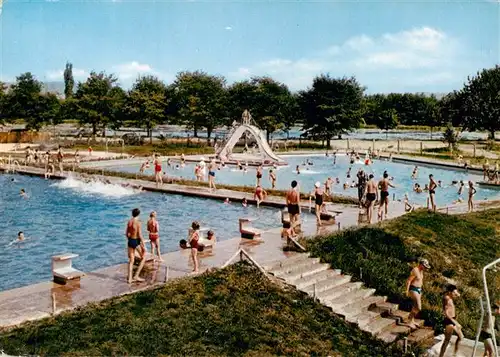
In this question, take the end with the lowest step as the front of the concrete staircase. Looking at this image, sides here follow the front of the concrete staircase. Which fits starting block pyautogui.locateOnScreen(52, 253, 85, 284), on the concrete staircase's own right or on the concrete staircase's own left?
on the concrete staircase's own right

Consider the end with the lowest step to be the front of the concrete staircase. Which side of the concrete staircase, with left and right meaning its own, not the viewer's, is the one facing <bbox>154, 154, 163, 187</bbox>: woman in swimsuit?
back

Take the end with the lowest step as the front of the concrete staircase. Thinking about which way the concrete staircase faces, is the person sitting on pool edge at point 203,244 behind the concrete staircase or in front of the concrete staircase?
behind

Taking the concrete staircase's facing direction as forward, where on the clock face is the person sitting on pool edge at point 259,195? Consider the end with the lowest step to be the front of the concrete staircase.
The person sitting on pool edge is roughly at 7 o'clock from the concrete staircase.

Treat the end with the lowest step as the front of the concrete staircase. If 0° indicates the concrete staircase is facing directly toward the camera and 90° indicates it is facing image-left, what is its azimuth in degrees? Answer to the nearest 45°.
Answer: approximately 315°
